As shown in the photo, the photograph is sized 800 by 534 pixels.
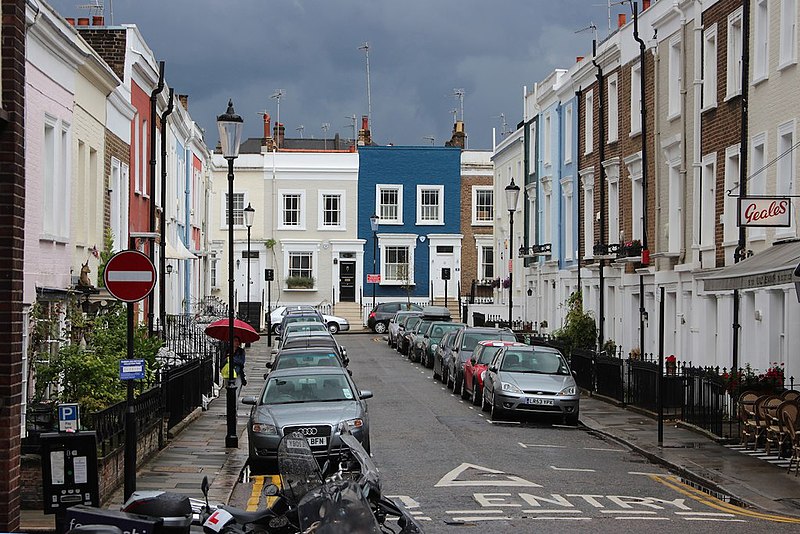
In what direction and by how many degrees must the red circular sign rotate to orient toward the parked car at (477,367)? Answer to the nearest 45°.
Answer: approximately 135° to its left

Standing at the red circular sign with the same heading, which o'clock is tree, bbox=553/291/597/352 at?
The tree is roughly at 7 o'clock from the red circular sign.

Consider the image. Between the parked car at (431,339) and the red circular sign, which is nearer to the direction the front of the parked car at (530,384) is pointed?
the red circular sign

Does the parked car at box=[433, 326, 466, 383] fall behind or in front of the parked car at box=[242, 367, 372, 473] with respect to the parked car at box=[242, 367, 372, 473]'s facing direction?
behind

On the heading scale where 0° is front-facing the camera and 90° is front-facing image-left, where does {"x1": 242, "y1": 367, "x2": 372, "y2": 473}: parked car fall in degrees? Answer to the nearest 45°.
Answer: approximately 0°

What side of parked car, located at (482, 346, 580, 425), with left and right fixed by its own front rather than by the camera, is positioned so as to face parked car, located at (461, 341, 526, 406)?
back

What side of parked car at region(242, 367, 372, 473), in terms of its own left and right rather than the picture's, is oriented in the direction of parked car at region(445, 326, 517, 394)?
back

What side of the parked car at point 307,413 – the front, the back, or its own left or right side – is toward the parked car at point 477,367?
back

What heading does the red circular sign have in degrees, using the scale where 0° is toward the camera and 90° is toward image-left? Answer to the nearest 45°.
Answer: approximately 0°

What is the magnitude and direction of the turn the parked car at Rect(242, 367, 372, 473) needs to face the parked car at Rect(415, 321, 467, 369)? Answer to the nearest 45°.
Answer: approximately 180°
